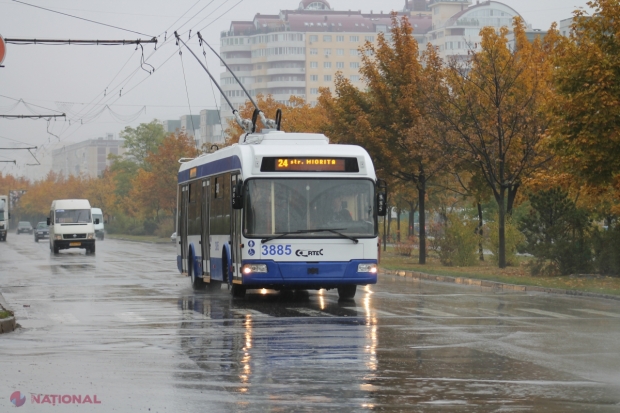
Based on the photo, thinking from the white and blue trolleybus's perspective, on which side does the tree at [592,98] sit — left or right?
on its left

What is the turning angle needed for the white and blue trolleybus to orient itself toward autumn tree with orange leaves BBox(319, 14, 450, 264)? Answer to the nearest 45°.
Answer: approximately 180°

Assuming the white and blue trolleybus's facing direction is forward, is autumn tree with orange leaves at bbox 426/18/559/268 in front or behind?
behind

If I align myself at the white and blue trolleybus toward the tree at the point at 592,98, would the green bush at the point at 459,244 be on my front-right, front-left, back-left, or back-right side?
front-left

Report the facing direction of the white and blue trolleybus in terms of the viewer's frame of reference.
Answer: facing the viewer

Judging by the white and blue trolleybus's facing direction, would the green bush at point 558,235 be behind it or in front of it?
behind

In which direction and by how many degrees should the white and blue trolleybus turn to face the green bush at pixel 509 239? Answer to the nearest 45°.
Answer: approximately 135° to its left

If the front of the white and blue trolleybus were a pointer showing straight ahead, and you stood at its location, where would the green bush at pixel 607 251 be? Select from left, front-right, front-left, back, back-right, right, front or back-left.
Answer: back-left
